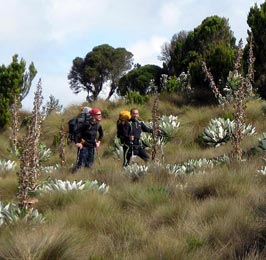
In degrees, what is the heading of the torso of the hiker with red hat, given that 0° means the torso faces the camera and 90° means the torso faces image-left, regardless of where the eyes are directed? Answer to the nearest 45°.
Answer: approximately 315°

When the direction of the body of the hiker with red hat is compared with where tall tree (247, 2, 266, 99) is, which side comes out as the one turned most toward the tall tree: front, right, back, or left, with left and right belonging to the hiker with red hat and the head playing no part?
left

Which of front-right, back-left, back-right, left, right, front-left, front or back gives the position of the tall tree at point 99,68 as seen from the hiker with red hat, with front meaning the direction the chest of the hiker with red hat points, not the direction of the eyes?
back-left

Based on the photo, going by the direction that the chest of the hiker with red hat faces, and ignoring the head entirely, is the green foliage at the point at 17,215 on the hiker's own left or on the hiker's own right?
on the hiker's own right

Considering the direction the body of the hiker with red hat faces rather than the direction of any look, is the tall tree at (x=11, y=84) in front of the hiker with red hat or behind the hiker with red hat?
behind
